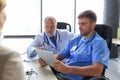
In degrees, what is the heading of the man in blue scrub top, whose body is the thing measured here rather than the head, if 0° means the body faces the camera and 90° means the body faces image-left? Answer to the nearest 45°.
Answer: approximately 45°

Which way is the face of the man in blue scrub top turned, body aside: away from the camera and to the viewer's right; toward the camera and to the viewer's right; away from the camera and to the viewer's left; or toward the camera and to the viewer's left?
toward the camera and to the viewer's left
